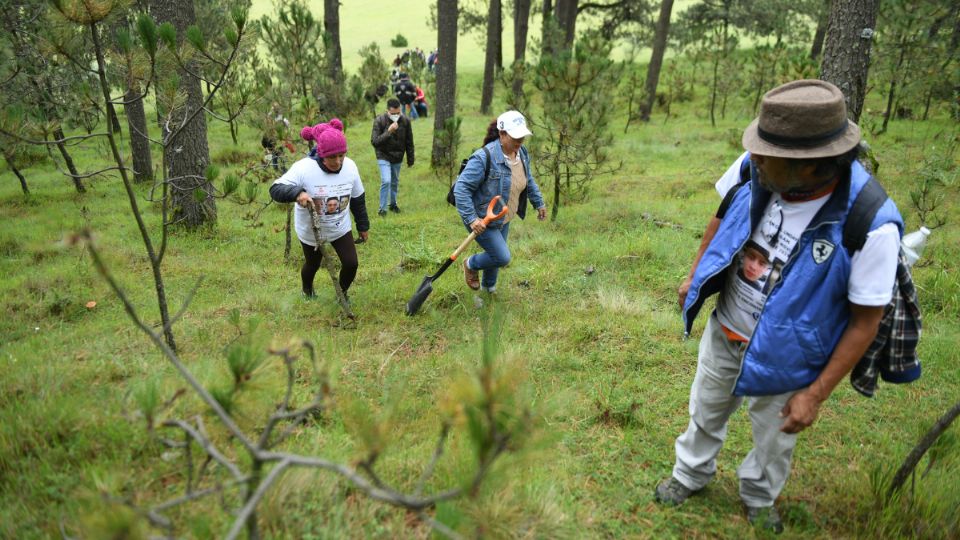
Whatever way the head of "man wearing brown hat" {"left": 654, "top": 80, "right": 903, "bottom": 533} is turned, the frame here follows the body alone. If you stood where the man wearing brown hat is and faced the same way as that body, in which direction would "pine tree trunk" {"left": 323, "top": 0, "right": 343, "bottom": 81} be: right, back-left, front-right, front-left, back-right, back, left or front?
right

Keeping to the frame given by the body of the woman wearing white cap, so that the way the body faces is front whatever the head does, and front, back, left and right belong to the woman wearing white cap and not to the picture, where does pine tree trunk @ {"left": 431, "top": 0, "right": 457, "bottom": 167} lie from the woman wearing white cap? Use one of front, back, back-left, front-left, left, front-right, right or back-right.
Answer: back-left

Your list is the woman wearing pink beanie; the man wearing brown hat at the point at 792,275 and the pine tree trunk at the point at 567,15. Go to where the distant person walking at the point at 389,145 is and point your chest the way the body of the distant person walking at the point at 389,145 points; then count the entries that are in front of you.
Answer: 2

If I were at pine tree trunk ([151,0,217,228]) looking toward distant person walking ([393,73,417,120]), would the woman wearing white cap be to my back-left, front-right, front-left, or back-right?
back-right

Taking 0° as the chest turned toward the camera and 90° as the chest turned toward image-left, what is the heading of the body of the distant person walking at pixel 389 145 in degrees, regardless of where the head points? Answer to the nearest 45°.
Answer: approximately 0°

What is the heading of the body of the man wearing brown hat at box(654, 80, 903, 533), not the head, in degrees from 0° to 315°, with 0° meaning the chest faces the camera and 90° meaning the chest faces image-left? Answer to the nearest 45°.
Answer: approximately 45°

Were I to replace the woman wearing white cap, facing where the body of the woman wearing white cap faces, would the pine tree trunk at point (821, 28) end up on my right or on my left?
on my left

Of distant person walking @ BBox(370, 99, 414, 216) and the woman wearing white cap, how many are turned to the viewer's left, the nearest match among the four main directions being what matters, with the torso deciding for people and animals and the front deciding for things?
0

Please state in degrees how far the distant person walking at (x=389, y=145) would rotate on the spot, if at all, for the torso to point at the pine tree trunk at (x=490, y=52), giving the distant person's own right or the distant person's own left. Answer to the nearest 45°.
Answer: approximately 180°

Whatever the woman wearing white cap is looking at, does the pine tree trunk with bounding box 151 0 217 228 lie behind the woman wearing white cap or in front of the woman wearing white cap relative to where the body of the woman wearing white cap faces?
behind

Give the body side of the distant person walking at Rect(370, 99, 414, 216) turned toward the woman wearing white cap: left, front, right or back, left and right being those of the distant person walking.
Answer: front

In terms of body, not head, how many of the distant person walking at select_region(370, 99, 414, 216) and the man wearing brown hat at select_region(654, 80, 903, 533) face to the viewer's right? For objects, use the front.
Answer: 0

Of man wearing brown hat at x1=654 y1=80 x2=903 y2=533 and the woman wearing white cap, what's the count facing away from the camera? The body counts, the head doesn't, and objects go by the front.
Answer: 0

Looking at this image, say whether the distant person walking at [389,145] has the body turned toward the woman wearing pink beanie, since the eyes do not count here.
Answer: yes
